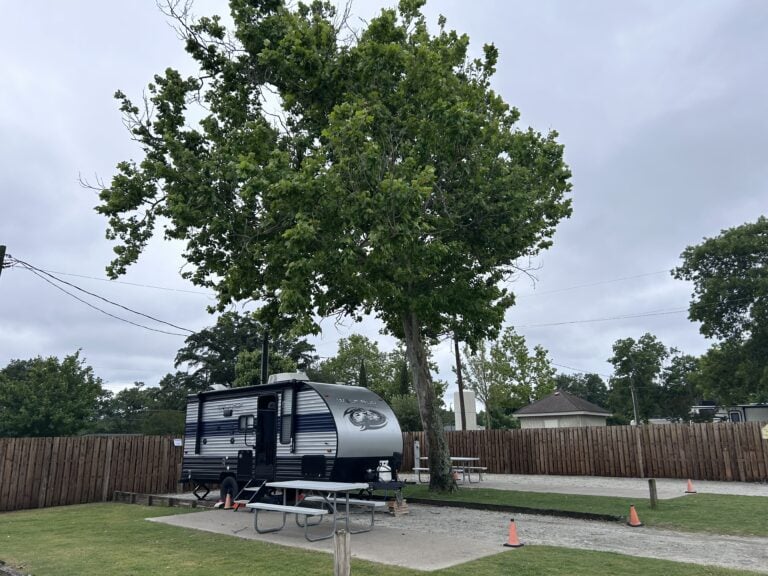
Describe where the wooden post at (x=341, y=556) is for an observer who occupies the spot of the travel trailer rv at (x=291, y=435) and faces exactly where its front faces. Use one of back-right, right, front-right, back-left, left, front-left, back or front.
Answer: front-right

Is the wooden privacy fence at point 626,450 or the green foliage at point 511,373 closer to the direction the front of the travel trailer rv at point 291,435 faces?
the wooden privacy fence

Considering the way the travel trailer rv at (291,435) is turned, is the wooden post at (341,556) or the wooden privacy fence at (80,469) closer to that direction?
the wooden post

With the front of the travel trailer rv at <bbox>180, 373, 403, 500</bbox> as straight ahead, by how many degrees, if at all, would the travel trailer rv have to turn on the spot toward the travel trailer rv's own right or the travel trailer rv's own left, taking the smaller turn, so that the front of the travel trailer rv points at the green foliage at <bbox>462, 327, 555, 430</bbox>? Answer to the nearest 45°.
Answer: approximately 90° to the travel trailer rv's own left

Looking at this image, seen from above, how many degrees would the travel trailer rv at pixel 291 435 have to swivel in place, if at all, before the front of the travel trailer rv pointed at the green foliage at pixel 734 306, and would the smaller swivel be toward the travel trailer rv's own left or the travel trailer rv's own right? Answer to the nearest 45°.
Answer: approximately 90° to the travel trailer rv's own left

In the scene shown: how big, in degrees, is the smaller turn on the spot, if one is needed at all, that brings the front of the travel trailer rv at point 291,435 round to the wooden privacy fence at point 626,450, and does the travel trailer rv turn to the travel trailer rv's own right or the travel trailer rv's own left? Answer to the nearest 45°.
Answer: approximately 90° to the travel trailer rv's own left

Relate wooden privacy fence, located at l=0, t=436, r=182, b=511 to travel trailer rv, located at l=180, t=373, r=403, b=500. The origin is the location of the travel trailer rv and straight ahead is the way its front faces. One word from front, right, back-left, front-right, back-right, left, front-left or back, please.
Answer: back

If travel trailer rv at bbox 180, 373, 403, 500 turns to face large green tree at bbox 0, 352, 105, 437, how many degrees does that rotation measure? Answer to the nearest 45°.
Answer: approximately 180°

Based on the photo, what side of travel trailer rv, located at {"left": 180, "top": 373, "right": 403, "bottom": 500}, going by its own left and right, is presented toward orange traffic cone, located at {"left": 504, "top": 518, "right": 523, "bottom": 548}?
front

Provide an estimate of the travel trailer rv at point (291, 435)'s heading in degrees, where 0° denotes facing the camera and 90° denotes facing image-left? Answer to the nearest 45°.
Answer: approximately 315°
